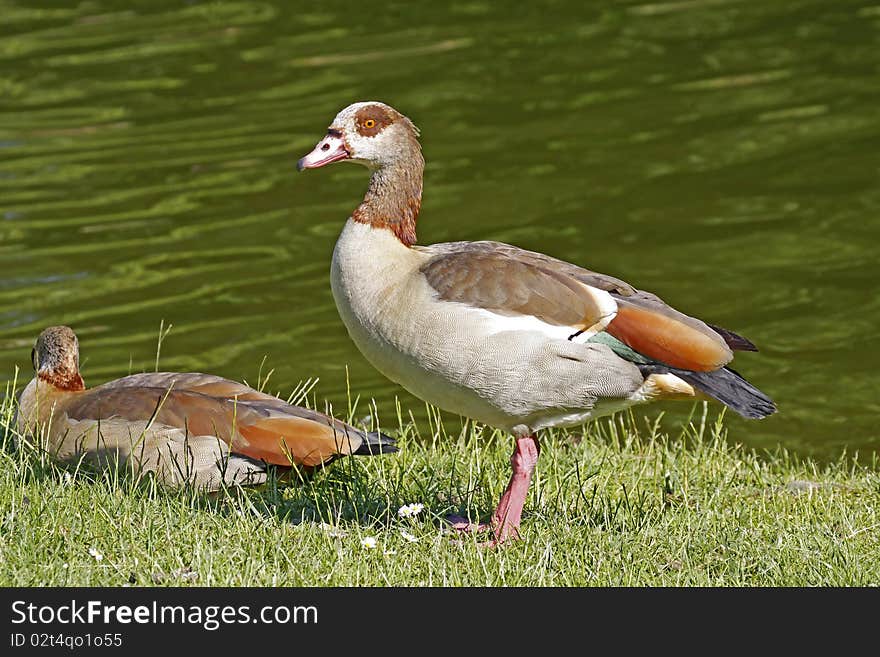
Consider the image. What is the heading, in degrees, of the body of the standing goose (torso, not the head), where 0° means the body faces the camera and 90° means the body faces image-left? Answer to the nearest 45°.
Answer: approximately 90°

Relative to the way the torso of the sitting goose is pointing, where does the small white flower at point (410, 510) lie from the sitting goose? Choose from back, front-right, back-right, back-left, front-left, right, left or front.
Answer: back-left

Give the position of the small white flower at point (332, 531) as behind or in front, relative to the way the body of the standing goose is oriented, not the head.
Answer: in front

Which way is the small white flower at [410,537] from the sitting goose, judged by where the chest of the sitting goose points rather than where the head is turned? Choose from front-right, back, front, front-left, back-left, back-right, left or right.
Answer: back-left

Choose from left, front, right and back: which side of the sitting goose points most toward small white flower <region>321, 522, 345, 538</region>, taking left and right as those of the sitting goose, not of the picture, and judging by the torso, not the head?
left

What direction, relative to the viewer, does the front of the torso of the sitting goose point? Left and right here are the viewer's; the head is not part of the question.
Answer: facing to the left of the viewer

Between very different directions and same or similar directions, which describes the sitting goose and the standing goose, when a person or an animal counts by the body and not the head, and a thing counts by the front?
same or similar directions

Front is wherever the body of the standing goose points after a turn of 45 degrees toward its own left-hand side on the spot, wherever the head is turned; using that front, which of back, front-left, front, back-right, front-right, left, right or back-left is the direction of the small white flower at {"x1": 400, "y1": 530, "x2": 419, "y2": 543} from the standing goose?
front

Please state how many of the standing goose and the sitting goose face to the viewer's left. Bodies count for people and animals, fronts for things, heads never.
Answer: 2

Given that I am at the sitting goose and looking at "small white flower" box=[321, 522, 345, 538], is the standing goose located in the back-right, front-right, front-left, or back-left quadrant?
front-left
